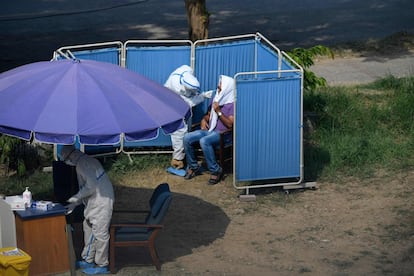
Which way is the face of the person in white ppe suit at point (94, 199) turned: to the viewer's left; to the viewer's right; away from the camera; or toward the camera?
to the viewer's left

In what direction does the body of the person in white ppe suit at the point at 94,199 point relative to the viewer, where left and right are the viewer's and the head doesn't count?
facing to the left of the viewer

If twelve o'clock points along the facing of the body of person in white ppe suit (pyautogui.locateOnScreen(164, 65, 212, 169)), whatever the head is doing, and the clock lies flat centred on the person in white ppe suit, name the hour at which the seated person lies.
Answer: The seated person is roughly at 1 o'clock from the person in white ppe suit.

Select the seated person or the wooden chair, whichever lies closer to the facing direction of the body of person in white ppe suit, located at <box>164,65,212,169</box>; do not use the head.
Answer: the seated person

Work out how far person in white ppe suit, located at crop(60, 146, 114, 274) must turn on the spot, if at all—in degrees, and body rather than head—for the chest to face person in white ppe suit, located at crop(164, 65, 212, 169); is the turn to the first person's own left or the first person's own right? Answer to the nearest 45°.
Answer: approximately 135° to the first person's own right

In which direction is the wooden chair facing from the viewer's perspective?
to the viewer's left

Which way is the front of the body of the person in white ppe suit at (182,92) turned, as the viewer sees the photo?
to the viewer's right

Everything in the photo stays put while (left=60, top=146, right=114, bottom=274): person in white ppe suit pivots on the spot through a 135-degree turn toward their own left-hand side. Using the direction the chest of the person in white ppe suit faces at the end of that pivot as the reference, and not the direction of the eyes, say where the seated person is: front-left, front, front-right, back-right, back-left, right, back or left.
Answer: left

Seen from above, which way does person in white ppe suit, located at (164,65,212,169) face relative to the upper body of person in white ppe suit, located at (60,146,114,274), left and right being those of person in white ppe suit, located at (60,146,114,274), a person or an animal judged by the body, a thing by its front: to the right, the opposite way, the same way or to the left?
the opposite way

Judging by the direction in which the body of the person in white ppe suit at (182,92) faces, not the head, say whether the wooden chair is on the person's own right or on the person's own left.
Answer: on the person's own right

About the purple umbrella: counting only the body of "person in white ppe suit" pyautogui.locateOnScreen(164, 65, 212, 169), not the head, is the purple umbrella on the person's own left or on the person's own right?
on the person's own right

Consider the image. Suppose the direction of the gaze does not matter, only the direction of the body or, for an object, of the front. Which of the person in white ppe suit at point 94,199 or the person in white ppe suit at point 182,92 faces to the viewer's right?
the person in white ppe suit at point 182,92
